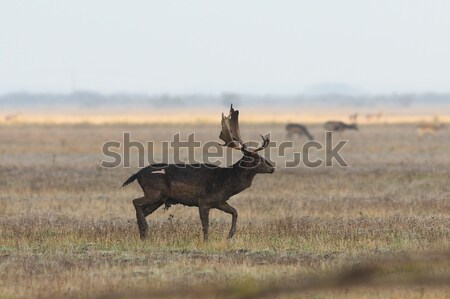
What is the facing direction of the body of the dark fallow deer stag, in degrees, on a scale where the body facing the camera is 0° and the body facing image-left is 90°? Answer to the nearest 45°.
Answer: approximately 270°
